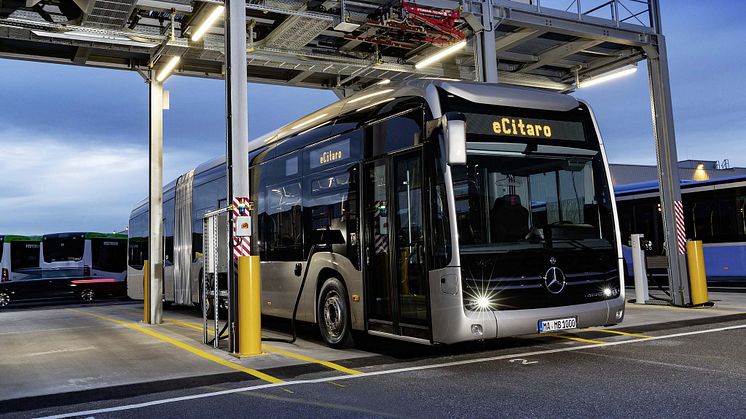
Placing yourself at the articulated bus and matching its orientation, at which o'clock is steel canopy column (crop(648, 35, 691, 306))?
The steel canopy column is roughly at 11 o'clock from the articulated bus.

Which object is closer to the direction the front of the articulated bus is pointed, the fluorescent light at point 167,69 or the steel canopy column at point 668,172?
the steel canopy column

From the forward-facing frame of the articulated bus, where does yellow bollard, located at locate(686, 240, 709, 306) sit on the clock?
The yellow bollard is roughly at 11 o'clock from the articulated bus.

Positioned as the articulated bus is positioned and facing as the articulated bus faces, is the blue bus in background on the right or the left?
on its left

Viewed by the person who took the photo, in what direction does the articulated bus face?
facing the viewer and to the right of the viewer

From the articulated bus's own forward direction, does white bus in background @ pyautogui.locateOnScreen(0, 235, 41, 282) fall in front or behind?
behind

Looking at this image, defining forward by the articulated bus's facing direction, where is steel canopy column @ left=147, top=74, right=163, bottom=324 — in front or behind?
behind

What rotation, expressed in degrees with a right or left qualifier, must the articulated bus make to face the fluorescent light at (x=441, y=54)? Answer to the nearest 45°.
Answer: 0° — it already faces it

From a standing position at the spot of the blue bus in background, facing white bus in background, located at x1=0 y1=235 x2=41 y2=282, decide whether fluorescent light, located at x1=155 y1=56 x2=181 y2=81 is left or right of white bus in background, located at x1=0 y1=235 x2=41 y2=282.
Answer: left
